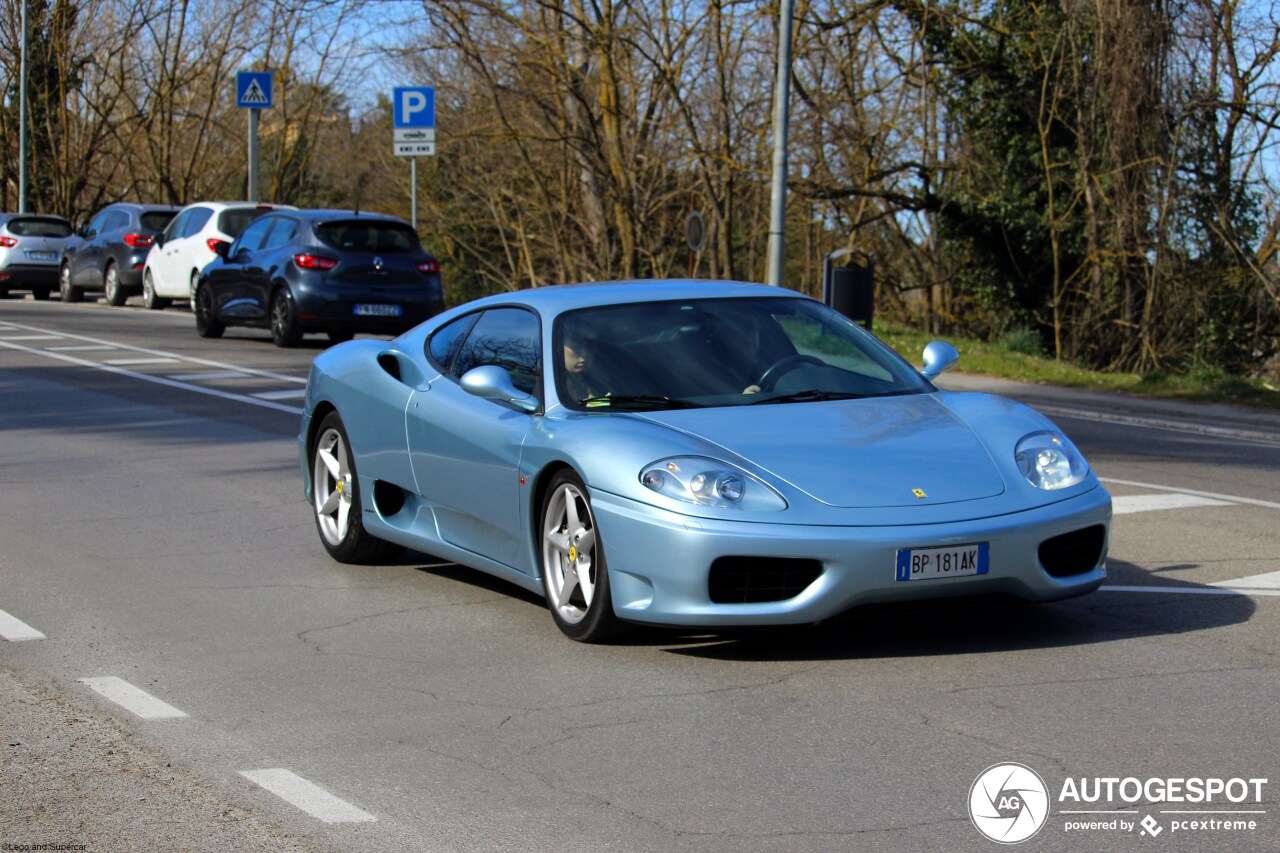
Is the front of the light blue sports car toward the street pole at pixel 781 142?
no

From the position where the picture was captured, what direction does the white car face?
facing away from the viewer and to the left of the viewer

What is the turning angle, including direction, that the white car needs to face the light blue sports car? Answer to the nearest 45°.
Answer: approximately 135° to its left

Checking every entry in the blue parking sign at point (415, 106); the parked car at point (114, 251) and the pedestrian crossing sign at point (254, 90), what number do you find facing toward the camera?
2

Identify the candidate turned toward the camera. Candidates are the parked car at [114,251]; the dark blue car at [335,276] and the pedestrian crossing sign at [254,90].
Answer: the pedestrian crossing sign

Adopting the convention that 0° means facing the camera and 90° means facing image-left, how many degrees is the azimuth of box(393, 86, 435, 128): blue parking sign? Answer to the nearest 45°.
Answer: approximately 0°

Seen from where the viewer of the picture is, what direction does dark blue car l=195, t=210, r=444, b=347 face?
facing away from the viewer and to the left of the viewer

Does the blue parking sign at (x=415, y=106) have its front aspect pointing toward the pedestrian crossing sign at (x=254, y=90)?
no

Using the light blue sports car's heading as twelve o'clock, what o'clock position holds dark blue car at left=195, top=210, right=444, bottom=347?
The dark blue car is roughly at 7 o'clock from the light blue sports car.

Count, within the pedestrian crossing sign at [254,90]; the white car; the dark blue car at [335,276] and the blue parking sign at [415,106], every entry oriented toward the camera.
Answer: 2

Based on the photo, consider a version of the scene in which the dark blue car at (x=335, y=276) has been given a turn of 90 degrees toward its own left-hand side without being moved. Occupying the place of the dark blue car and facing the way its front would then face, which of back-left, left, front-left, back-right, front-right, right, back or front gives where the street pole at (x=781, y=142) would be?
back-left

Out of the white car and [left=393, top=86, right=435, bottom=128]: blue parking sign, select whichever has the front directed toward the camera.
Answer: the blue parking sign

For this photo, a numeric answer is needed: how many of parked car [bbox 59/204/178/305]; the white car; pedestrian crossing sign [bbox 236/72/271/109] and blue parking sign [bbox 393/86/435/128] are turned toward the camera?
2

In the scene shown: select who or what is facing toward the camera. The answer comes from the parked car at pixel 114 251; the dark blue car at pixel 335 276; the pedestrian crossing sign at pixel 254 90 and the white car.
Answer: the pedestrian crossing sign

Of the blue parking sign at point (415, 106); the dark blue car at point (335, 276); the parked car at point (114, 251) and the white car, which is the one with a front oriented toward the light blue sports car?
the blue parking sign

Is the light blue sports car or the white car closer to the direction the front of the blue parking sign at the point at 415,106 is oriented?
the light blue sports car

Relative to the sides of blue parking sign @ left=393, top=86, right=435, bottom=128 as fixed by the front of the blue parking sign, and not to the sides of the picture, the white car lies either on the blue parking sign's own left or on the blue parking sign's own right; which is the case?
on the blue parking sign's own right
